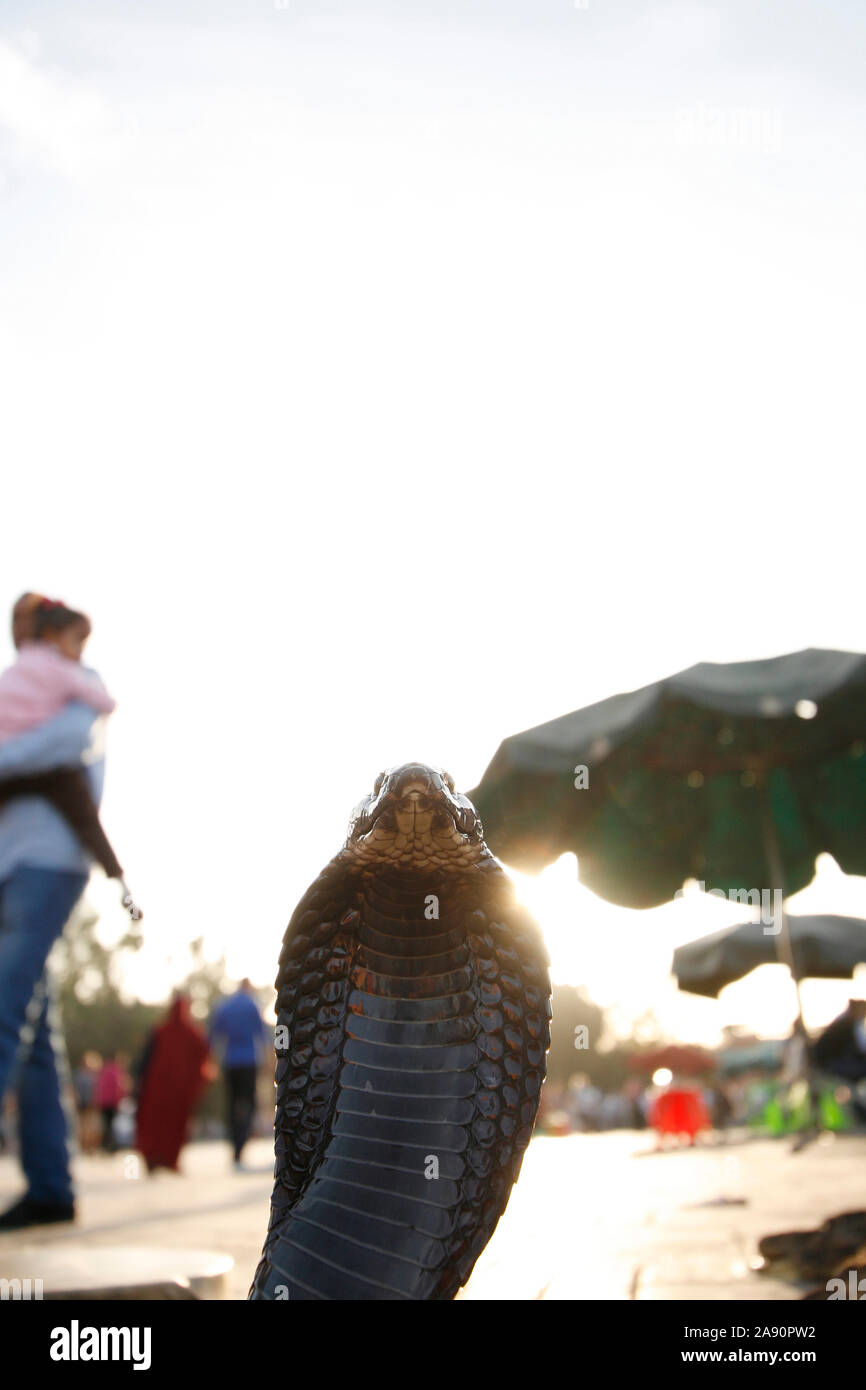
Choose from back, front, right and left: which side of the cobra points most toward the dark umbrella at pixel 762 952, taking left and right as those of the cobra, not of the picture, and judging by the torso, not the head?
back

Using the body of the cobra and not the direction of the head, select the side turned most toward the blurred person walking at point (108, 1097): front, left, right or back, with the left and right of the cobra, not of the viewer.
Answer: back

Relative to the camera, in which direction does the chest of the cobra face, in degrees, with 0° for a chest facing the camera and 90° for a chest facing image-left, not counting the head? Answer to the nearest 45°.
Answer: approximately 0°

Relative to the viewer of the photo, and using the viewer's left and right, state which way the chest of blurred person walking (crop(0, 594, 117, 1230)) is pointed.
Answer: facing to the left of the viewer

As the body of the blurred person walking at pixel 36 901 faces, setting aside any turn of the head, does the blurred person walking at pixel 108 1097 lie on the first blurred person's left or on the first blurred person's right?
on the first blurred person's right

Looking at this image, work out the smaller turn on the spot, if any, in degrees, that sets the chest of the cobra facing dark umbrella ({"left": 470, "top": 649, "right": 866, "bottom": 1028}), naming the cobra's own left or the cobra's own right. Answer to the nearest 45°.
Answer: approximately 180°

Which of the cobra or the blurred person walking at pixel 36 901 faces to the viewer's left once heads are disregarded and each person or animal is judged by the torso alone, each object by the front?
the blurred person walking

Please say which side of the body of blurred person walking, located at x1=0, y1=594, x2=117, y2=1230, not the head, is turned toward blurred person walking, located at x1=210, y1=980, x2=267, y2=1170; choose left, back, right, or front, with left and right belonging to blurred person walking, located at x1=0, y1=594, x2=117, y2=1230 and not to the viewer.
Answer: right

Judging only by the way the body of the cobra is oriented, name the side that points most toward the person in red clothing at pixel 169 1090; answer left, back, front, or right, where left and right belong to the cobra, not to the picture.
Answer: back
